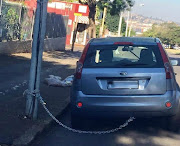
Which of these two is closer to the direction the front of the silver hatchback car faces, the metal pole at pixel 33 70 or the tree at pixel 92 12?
the tree

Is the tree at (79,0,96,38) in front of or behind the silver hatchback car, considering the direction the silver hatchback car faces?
in front

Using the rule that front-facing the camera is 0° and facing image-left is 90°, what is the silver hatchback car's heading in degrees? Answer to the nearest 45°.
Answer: approximately 180°

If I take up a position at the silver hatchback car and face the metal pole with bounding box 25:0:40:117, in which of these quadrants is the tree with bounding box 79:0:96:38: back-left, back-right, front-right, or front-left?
back-right

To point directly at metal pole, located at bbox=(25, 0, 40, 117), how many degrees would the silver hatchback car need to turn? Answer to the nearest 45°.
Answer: approximately 90° to its left
